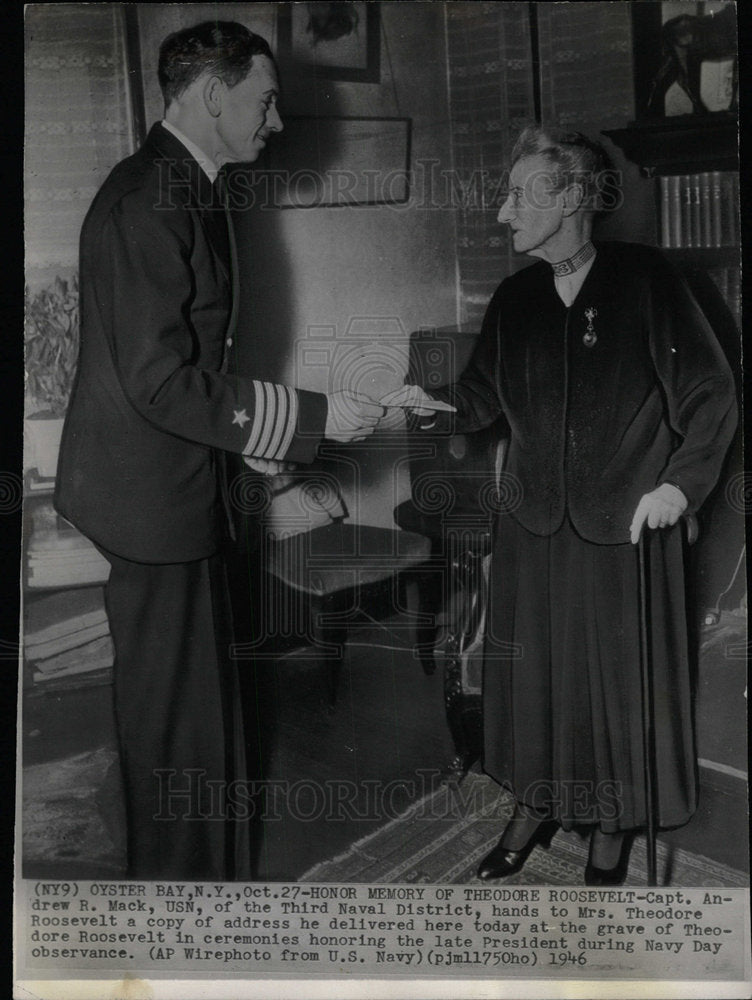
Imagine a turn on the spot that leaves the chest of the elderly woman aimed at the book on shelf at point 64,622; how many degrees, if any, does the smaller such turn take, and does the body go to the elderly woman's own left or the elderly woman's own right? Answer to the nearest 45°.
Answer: approximately 45° to the elderly woman's own right

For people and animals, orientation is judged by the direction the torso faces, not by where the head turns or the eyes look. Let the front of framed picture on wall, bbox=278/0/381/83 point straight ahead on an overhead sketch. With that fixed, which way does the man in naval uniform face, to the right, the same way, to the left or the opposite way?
to the left

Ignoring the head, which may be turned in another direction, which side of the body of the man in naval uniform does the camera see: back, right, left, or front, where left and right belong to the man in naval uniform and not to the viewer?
right

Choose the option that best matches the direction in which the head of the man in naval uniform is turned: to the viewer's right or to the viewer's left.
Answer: to the viewer's right

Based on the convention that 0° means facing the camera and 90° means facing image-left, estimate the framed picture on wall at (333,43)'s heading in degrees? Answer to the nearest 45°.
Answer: approximately 0°
